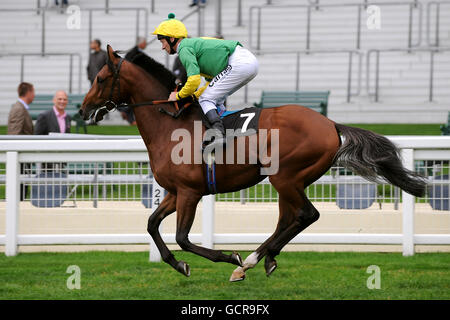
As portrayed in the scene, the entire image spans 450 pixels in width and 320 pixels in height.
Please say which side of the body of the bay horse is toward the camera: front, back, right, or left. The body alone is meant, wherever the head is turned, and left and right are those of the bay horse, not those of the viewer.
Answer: left

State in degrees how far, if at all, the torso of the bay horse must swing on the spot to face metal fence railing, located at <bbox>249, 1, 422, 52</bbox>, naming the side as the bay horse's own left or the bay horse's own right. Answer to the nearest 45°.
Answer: approximately 90° to the bay horse's own right

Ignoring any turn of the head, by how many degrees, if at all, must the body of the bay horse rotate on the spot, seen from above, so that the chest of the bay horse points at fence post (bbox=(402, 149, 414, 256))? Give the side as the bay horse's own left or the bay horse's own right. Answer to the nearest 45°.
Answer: approximately 135° to the bay horse's own right

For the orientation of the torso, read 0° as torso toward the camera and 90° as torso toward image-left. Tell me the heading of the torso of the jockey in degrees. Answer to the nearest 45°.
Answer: approximately 90°
